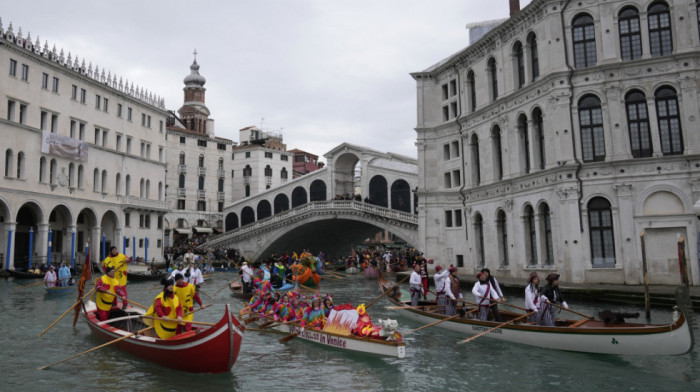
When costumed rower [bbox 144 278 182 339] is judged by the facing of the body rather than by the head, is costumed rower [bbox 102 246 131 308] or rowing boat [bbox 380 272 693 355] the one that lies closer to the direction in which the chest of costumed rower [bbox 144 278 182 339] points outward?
the rowing boat

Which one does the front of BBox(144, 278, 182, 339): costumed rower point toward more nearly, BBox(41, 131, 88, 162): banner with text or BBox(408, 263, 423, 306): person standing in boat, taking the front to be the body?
the person standing in boat

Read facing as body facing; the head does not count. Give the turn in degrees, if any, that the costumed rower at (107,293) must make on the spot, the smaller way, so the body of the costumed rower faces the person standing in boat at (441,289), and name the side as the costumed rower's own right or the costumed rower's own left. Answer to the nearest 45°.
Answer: approximately 45° to the costumed rower's own left

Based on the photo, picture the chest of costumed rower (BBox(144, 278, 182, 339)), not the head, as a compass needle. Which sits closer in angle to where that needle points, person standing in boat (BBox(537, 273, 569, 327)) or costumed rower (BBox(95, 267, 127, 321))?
the person standing in boat

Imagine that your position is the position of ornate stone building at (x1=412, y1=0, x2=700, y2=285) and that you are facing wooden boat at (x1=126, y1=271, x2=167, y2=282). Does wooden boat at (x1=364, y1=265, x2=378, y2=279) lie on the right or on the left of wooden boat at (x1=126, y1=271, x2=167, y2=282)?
right

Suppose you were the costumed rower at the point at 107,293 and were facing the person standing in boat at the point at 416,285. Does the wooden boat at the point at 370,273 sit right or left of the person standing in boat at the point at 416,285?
left

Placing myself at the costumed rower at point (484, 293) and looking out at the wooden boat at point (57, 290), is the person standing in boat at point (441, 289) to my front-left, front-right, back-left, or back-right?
front-right

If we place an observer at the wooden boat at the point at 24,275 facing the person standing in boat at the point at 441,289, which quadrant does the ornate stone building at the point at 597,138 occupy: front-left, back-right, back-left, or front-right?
front-left
